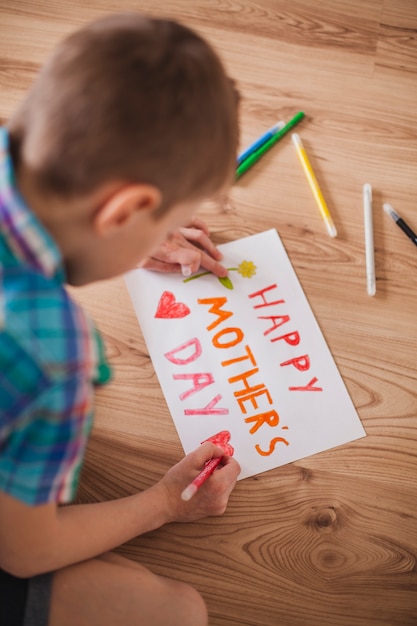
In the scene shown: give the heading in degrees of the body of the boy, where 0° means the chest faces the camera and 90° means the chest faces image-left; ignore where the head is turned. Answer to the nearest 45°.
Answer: approximately 270°
